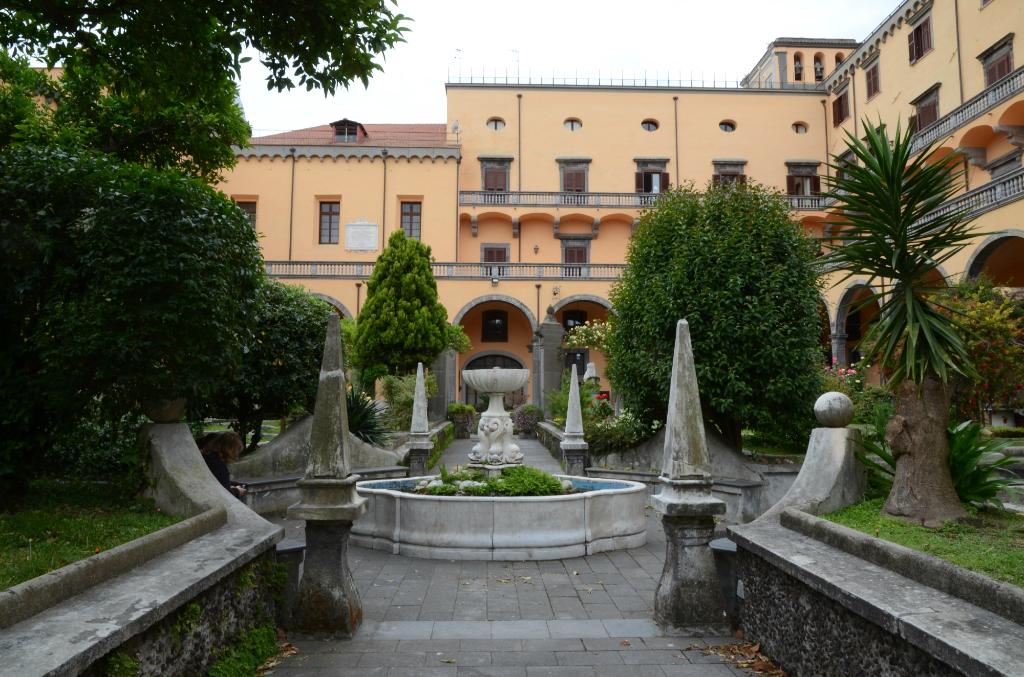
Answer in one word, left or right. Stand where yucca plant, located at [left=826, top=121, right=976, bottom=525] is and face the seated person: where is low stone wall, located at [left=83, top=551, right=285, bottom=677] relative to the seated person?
left

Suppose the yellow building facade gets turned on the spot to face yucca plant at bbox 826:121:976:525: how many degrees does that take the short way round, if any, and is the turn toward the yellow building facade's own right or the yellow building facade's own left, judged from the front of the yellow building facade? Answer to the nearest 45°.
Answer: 0° — it already faces it

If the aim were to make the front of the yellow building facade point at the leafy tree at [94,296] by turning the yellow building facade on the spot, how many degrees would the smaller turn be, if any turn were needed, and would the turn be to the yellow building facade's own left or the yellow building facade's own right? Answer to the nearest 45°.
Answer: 0° — it already faces it

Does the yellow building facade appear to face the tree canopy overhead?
yes

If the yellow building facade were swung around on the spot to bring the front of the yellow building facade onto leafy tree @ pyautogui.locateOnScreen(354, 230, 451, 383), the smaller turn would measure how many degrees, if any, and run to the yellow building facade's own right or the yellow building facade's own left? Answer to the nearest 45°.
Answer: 0° — it already faces it

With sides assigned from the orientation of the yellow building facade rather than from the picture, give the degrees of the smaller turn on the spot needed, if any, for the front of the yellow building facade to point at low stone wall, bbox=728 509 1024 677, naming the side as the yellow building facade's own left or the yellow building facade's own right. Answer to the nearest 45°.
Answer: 0° — it already faces it

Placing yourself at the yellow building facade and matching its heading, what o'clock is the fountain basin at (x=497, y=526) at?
The fountain basin is roughly at 12 o'clock from the yellow building facade.

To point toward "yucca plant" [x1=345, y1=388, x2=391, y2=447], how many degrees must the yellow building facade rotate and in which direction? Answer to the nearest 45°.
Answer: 0° — it already faces it

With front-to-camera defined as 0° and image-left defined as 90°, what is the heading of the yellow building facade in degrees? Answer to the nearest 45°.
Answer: approximately 0°

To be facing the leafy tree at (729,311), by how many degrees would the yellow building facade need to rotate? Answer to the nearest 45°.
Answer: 0° — it already faces it

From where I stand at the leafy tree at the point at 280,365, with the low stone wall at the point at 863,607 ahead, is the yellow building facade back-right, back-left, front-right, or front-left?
back-left

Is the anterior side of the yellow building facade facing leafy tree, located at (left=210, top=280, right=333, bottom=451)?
yes
